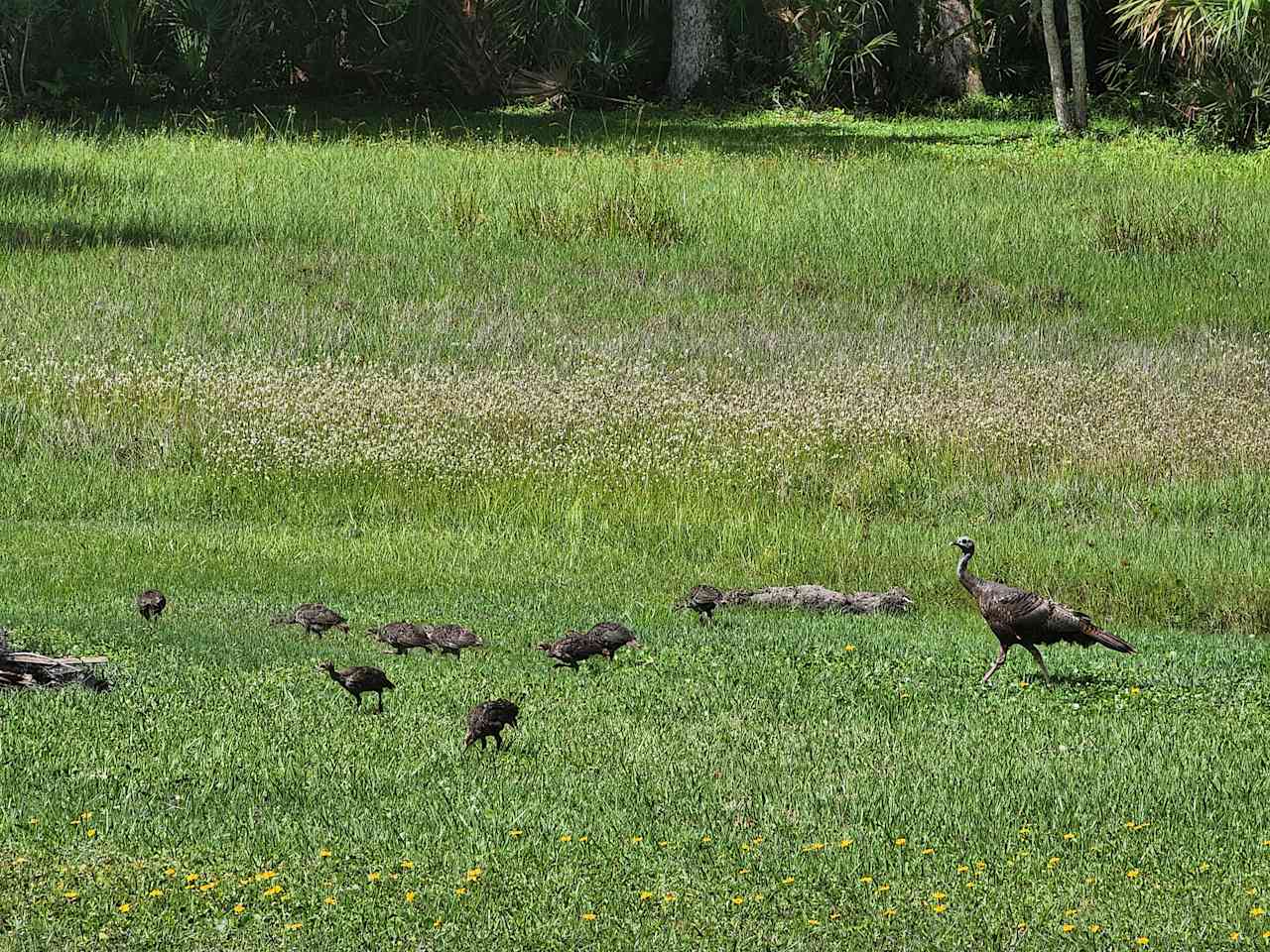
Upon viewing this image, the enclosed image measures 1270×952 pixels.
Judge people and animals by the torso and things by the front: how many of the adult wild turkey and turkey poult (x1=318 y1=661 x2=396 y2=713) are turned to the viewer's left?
2

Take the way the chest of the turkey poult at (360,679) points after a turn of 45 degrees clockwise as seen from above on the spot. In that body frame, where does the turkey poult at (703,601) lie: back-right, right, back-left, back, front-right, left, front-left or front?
right

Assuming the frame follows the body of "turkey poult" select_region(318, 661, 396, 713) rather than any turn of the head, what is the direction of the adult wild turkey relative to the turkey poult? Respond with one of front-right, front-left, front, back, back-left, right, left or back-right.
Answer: back

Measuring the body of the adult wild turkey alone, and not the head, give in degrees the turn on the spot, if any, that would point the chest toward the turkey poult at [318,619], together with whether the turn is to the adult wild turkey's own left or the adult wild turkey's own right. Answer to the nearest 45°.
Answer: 0° — it already faces it

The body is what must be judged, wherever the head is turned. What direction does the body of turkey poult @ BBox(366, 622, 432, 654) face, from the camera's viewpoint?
to the viewer's left

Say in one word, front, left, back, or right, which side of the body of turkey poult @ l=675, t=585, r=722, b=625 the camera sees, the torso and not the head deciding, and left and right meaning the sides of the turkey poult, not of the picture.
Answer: left

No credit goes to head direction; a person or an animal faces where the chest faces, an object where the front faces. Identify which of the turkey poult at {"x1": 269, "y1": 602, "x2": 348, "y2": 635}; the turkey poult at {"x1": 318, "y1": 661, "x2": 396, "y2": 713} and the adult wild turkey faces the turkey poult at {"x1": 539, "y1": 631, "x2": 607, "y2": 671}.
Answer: the adult wild turkey

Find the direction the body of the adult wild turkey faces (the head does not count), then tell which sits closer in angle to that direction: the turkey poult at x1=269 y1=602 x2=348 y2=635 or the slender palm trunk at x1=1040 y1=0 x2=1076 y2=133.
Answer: the turkey poult

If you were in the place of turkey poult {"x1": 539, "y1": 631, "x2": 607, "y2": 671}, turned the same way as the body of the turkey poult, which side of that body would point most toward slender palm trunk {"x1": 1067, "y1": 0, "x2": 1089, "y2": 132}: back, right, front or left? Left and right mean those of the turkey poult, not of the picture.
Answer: right

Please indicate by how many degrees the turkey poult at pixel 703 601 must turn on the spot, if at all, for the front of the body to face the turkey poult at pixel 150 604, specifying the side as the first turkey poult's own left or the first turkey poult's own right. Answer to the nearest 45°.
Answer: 0° — it already faces it

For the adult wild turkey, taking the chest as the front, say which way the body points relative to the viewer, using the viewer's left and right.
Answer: facing to the left of the viewer

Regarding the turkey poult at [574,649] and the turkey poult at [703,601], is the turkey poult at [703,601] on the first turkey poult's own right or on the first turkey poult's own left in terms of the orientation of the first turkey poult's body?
on the first turkey poult's own right

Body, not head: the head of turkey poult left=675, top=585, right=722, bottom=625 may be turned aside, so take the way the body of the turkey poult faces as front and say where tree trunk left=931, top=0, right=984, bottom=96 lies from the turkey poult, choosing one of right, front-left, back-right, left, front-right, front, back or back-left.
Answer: right

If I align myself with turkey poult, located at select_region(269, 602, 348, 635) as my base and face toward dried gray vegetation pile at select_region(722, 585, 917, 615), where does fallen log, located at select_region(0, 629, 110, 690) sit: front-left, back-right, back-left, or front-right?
back-right
